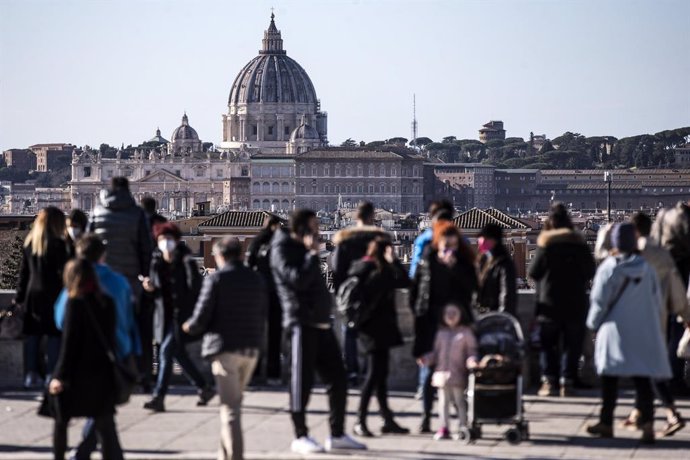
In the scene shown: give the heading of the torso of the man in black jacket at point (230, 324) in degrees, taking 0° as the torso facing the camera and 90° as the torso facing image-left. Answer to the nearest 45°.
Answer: approximately 135°

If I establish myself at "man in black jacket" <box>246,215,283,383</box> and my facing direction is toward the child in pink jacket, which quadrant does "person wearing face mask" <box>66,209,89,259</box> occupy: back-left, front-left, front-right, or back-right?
back-right

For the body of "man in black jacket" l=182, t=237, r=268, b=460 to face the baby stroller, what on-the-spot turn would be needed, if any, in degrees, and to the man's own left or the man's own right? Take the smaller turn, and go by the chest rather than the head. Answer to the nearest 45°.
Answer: approximately 135° to the man's own right

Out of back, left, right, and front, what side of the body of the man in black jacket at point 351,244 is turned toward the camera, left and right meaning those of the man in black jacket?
back

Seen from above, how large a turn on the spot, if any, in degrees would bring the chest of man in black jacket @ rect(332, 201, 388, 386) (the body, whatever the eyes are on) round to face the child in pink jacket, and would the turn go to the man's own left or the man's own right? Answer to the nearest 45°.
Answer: approximately 135° to the man's own right

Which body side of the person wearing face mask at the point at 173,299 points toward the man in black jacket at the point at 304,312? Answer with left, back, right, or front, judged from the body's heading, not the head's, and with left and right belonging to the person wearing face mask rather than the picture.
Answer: left

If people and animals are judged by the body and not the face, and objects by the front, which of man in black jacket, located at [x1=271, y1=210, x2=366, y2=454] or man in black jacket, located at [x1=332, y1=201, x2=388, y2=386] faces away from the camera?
man in black jacket, located at [x1=332, y1=201, x2=388, y2=386]
